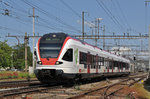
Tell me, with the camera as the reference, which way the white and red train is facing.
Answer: facing the viewer and to the left of the viewer
